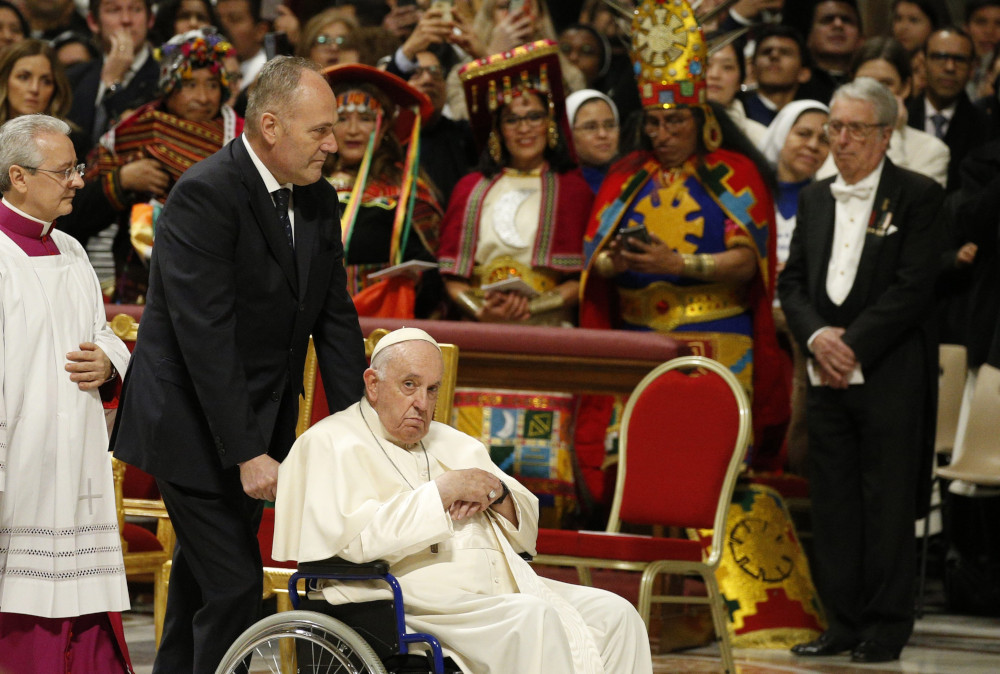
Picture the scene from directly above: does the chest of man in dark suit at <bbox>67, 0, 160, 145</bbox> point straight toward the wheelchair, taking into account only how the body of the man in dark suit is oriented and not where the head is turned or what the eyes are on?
yes

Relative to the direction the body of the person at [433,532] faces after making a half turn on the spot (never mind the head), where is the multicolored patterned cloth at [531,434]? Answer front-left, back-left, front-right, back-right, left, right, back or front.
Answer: front-right

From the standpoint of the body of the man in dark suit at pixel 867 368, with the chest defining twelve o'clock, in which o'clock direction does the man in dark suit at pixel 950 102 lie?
the man in dark suit at pixel 950 102 is roughly at 5 o'clock from the man in dark suit at pixel 867 368.

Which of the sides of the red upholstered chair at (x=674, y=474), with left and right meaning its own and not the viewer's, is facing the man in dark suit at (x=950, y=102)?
back

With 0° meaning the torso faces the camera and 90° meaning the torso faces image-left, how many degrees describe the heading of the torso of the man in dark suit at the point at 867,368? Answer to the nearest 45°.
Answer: approximately 45°

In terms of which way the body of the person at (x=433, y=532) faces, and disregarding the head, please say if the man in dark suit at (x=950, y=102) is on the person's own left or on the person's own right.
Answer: on the person's own left
